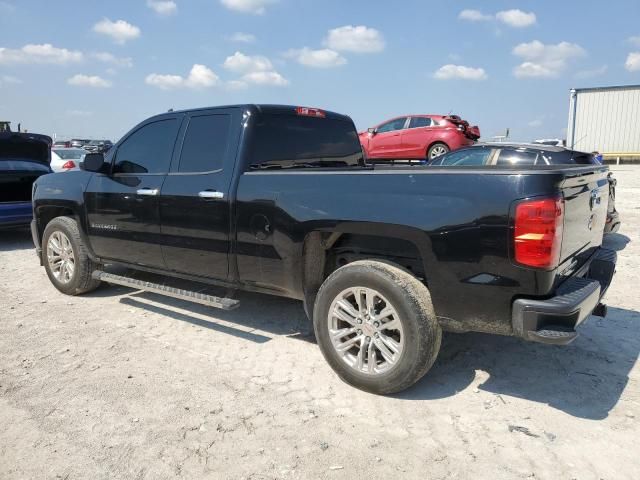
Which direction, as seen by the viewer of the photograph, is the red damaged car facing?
facing away from the viewer and to the left of the viewer

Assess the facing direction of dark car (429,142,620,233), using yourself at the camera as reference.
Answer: facing away from the viewer and to the left of the viewer

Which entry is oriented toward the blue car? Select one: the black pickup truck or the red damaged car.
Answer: the black pickup truck

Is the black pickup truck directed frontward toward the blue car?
yes

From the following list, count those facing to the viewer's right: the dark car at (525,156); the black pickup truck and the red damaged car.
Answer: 0

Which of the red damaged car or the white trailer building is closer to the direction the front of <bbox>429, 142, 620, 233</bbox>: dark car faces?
the red damaged car

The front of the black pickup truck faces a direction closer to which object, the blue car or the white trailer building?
the blue car

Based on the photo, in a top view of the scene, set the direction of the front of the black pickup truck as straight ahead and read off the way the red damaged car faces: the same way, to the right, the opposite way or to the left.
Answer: the same way

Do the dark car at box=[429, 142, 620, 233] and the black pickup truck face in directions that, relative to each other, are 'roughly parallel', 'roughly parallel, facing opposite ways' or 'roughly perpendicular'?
roughly parallel

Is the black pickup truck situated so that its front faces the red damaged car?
no

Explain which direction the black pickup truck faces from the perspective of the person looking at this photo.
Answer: facing away from the viewer and to the left of the viewer

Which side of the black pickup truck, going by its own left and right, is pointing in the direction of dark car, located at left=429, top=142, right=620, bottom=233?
right

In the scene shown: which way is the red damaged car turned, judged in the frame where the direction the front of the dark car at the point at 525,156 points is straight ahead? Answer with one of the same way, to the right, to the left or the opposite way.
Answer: the same way

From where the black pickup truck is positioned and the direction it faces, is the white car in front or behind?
in front
